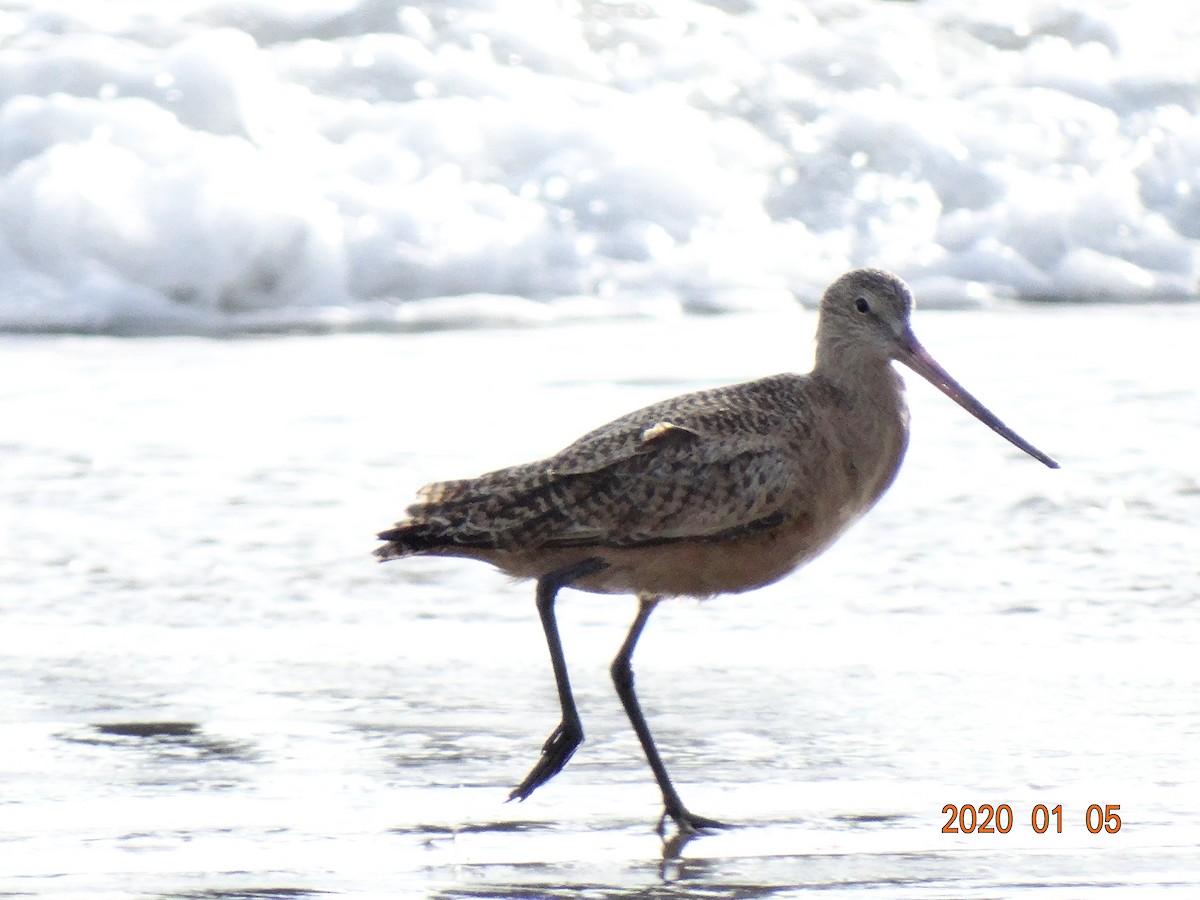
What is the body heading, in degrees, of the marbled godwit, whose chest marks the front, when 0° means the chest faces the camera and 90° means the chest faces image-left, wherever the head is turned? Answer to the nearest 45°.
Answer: approximately 270°
